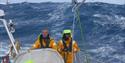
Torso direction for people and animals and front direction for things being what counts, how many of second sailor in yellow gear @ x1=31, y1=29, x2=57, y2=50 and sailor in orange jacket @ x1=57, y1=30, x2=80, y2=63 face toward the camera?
2

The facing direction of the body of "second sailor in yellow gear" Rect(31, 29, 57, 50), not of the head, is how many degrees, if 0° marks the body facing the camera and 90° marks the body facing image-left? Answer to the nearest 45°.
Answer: approximately 0°

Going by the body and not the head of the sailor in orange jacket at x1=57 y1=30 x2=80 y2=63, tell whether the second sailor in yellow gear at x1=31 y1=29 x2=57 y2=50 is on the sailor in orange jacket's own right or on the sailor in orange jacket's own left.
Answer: on the sailor in orange jacket's own right

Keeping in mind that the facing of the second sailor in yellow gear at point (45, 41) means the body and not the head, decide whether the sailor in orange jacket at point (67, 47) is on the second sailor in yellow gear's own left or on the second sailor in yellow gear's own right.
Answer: on the second sailor in yellow gear's own left

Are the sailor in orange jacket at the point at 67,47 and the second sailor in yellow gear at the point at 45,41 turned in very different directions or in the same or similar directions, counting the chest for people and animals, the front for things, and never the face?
same or similar directions

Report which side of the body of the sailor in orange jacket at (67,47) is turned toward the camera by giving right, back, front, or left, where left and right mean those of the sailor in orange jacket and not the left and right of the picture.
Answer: front
